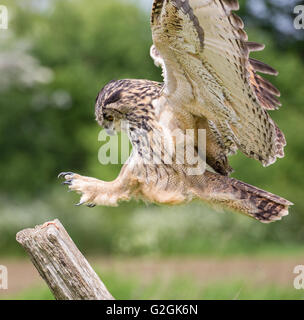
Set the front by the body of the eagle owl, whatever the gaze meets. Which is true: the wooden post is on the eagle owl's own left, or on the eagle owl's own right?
on the eagle owl's own left

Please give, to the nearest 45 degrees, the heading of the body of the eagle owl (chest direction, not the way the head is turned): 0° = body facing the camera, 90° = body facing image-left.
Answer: approximately 90°
